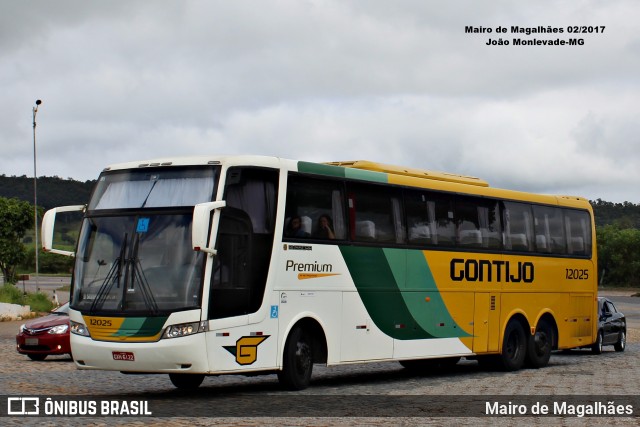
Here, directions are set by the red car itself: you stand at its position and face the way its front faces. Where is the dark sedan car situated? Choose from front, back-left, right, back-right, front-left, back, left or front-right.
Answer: back-left

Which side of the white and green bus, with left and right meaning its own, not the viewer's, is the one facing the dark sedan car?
back

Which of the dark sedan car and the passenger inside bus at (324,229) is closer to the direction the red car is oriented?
the passenger inside bus

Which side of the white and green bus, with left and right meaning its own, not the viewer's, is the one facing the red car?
right

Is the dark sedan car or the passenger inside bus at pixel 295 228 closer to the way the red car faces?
the passenger inside bus

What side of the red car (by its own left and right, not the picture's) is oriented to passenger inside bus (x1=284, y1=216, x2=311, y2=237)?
left

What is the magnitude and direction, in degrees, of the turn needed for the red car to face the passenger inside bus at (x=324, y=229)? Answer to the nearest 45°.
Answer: approximately 90° to its left

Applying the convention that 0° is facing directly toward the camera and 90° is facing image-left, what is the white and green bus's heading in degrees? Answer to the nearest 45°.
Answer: approximately 45°
